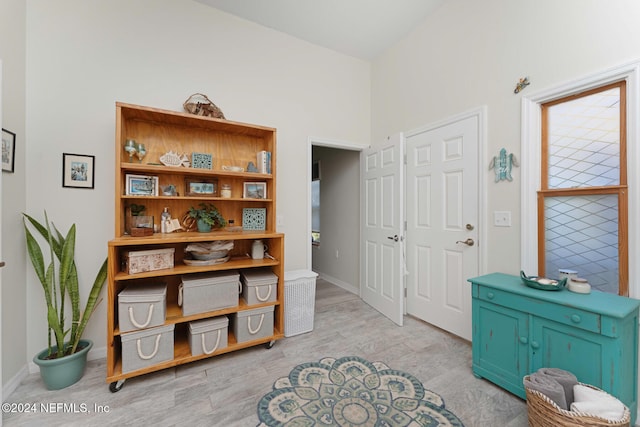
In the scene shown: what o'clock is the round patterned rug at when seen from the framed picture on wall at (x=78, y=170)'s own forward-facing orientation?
The round patterned rug is roughly at 11 o'clock from the framed picture on wall.

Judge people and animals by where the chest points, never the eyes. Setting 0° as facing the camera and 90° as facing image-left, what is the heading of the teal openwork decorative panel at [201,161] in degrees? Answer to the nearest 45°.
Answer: approximately 0°

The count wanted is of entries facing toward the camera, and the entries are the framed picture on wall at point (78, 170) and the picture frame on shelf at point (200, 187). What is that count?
2
